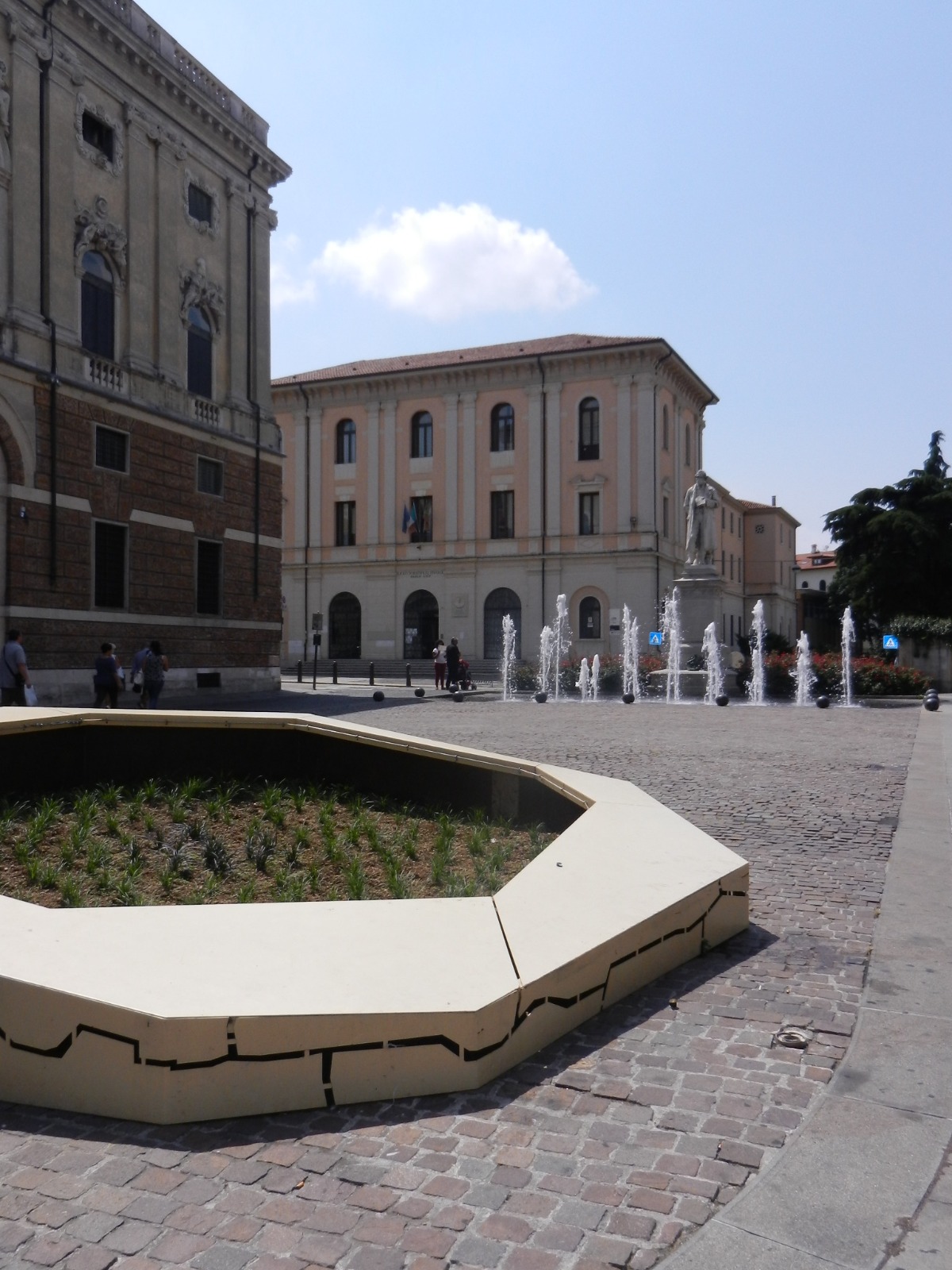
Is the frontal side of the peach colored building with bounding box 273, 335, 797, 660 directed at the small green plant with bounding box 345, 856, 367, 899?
yes

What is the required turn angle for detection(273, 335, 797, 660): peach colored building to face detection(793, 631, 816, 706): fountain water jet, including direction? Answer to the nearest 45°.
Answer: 0° — it already faces it

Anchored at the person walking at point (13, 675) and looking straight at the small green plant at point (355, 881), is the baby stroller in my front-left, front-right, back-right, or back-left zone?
back-left

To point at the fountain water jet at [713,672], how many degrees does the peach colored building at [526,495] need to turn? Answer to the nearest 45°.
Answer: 0° — it already faces it

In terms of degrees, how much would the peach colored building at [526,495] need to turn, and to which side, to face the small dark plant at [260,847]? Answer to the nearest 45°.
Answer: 0° — it already faces it

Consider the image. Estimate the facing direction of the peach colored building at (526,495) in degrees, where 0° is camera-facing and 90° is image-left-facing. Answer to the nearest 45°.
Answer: approximately 0°

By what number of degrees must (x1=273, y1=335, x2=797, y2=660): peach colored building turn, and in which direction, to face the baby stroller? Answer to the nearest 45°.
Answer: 0° — it already faces it
